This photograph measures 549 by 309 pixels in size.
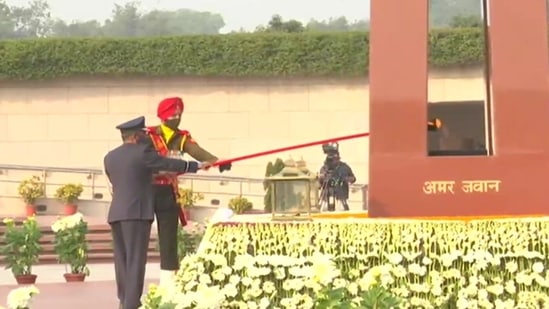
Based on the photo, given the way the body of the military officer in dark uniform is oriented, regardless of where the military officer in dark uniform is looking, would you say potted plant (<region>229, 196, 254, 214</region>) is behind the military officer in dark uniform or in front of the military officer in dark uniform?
in front

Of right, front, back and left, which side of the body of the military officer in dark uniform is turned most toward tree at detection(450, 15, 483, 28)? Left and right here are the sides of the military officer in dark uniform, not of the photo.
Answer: front

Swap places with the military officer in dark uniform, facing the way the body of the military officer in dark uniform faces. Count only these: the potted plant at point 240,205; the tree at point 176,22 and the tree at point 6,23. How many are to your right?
0

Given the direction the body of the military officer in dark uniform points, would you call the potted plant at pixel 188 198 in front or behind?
in front

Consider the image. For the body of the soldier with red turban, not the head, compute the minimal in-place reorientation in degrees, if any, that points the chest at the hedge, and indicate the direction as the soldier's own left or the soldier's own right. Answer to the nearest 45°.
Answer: approximately 135° to the soldier's own left

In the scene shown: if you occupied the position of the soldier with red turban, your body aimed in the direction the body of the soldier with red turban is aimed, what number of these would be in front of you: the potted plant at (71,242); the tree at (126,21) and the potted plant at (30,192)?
0

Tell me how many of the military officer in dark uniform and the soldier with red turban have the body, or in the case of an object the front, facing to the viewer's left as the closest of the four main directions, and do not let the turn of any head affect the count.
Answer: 0

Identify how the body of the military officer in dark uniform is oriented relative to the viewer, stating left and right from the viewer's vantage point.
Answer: facing away from the viewer and to the right of the viewer

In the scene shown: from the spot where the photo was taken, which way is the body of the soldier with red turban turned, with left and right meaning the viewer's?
facing the viewer and to the right of the viewer

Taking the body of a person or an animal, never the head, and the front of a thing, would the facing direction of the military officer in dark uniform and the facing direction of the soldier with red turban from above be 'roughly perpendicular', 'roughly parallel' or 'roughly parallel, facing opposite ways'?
roughly perpendicular
